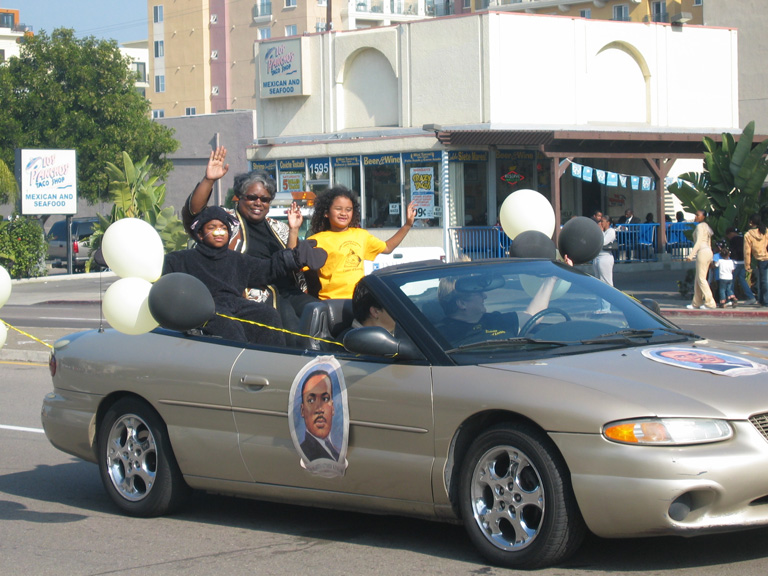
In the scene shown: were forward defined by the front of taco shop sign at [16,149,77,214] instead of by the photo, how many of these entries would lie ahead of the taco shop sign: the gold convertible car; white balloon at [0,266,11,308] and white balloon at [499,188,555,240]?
3

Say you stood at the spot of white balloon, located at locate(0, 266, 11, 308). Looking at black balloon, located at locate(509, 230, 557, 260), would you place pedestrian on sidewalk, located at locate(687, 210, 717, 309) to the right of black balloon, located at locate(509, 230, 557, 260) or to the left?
left

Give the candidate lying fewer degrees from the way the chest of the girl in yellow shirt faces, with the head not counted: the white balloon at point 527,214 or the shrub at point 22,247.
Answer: the white balloon

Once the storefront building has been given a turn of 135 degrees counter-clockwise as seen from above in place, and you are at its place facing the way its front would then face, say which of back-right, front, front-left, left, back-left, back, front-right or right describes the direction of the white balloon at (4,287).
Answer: right

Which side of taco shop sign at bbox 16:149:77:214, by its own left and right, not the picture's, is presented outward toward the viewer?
front

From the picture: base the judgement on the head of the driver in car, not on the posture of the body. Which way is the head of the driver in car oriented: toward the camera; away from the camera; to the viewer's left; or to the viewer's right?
to the viewer's right

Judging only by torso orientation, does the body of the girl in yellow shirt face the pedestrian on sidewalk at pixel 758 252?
no

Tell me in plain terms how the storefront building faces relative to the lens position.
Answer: facing the viewer and to the left of the viewer

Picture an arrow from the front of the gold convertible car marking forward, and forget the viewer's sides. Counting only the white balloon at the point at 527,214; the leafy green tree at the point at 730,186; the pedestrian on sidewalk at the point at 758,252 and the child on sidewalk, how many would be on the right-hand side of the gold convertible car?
0

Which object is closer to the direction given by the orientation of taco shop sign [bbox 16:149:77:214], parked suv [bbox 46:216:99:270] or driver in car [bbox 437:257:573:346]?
the driver in car

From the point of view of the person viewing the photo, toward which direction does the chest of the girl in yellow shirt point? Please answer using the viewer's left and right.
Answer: facing the viewer and to the right of the viewer

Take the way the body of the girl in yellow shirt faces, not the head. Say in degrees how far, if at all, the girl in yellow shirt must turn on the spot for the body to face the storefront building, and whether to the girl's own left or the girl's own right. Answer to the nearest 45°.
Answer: approximately 135° to the girl's own left

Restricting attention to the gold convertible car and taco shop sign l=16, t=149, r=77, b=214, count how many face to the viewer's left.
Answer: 0

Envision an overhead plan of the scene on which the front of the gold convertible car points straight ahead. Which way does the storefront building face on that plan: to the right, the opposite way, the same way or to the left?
to the right

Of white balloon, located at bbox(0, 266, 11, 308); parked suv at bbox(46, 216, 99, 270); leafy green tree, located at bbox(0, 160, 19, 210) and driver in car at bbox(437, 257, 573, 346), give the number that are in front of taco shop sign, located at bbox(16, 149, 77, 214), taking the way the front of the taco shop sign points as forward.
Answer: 2
